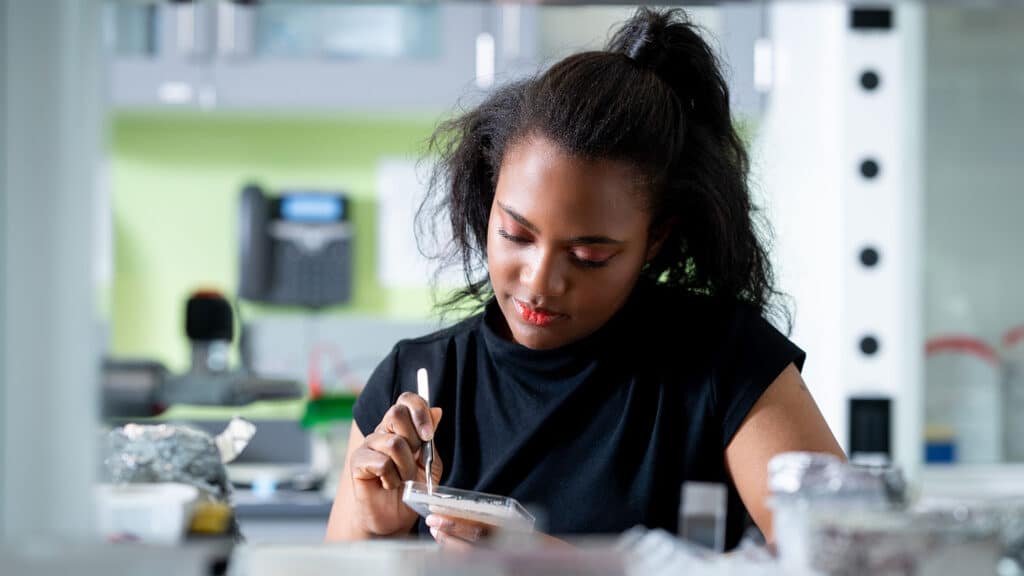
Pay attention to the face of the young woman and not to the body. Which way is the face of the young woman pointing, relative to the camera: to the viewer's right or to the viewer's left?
to the viewer's left

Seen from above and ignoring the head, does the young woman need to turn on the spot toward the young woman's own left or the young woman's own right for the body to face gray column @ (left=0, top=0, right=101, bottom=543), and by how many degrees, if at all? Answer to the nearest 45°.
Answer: approximately 45° to the young woman's own right

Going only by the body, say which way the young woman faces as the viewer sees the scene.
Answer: toward the camera

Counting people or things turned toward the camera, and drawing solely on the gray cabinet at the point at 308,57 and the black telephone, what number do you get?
2

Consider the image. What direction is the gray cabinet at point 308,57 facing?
toward the camera

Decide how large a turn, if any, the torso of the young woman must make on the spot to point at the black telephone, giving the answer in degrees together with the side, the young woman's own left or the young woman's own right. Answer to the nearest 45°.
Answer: approximately 135° to the young woman's own right

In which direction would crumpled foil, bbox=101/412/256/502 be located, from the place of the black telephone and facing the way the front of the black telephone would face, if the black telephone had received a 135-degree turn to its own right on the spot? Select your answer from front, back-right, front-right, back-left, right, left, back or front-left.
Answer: back-left

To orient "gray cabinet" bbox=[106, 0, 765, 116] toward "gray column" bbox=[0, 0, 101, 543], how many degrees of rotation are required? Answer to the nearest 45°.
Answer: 0° — it already faces it

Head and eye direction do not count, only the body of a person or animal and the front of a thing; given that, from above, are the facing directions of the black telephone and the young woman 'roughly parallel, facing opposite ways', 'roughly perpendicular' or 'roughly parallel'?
roughly parallel

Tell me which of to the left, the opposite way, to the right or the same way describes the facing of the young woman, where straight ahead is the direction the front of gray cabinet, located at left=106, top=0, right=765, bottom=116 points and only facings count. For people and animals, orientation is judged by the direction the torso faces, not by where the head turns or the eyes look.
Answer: the same way

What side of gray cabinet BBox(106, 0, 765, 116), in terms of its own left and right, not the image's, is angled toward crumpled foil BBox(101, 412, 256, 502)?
front

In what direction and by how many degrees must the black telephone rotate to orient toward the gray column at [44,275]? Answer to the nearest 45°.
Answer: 0° — it already faces it

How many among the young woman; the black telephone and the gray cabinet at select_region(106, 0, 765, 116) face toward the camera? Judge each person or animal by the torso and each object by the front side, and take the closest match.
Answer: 3

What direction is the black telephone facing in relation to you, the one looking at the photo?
facing the viewer

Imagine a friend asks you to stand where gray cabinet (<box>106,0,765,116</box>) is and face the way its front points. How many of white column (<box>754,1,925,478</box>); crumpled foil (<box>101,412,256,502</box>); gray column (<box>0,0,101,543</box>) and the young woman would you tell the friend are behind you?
0

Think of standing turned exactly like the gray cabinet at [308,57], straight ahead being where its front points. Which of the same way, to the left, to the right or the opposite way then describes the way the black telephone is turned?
the same way

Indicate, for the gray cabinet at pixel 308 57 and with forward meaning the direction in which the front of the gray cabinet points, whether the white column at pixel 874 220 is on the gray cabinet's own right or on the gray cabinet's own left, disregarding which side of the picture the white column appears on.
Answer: on the gray cabinet's own left
